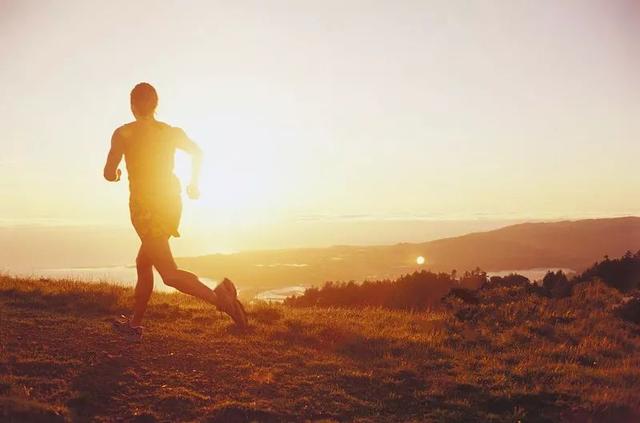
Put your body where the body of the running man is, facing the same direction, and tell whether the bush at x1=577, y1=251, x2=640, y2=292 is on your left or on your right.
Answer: on your right

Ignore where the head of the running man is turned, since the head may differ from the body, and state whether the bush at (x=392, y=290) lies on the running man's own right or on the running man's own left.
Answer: on the running man's own right

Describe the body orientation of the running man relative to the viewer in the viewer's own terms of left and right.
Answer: facing away from the viewer and to the left of the viewer
